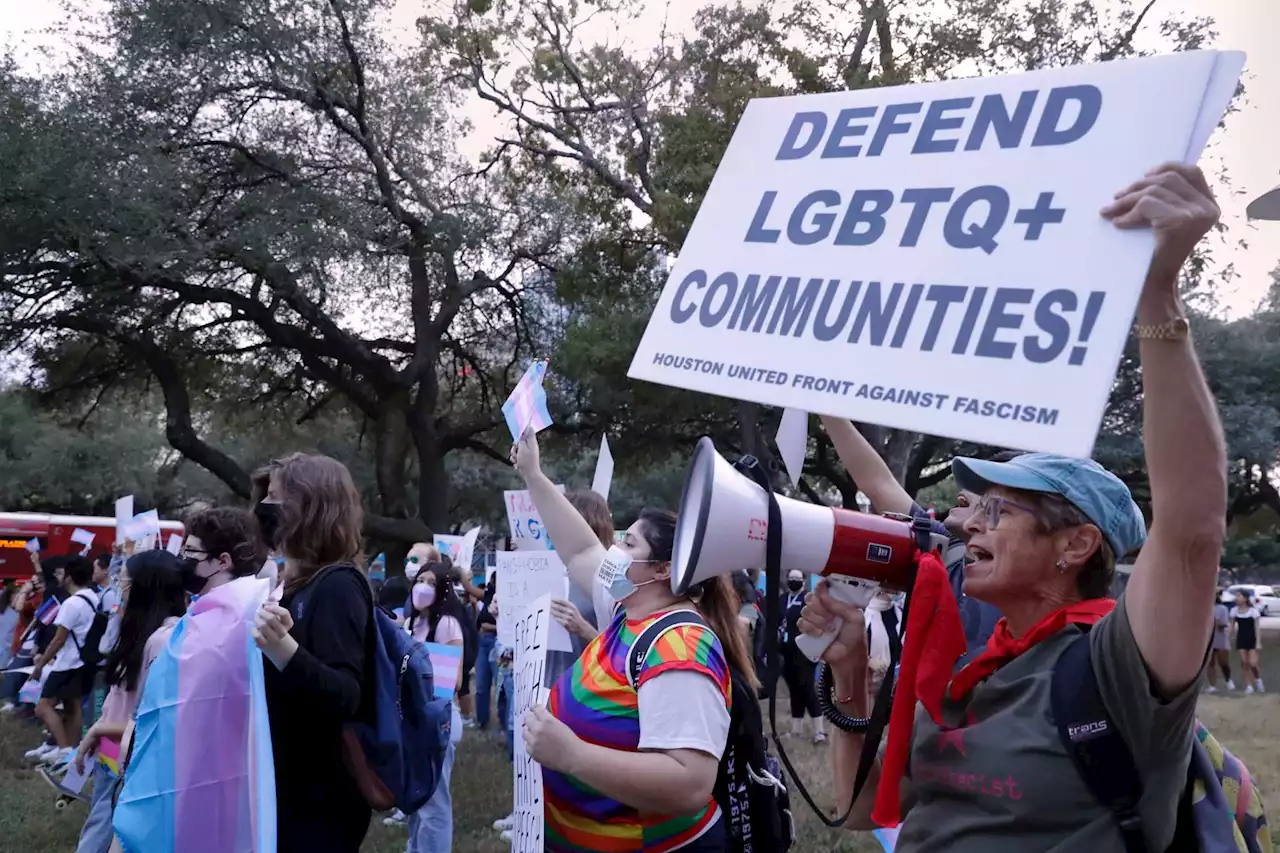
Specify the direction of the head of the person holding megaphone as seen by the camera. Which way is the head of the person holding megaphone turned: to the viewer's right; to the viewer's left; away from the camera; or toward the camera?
to the viewer's left

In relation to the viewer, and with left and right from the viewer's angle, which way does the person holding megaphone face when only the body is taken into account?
facing the viewer and to the left of the viewer

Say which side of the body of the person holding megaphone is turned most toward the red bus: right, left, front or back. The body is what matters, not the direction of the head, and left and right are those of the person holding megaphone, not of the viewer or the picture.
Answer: right

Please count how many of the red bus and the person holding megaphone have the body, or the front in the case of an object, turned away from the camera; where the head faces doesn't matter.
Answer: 0
